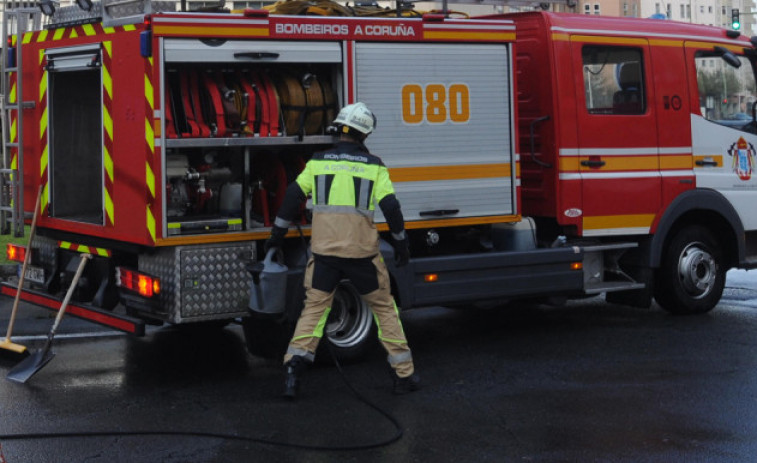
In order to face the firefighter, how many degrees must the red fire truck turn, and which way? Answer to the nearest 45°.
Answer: approximately 135° to its right

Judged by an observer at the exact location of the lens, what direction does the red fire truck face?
facing away from the viewer and to the right of the viewer

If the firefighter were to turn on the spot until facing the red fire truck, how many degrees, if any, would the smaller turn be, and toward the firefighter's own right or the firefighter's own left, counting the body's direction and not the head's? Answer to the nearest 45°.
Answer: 0° — they already face it

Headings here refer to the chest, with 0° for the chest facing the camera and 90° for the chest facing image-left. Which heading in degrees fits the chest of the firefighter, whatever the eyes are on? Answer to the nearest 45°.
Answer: approximately 180°
